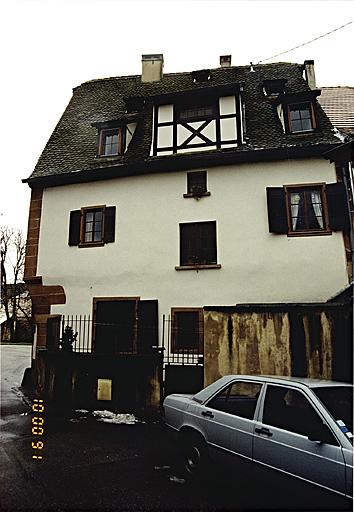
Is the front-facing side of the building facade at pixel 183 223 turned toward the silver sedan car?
yes

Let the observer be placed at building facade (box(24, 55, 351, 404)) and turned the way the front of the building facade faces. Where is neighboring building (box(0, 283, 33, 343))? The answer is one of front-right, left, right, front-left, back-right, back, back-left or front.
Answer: back-right

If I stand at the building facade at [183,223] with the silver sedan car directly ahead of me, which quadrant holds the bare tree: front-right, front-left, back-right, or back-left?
back-right

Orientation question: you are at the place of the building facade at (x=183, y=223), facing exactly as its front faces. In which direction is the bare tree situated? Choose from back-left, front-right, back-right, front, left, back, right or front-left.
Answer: back-right

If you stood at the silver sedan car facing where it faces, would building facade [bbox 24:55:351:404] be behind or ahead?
behind

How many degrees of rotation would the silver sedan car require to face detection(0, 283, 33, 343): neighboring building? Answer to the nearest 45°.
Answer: approximately 180°

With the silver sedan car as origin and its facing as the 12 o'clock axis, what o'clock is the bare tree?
The bare tree is roughly at 6 o'clock from the silver sedan car.

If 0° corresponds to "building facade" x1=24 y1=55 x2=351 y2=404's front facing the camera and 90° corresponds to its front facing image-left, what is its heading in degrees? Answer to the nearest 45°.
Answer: approximately 0°

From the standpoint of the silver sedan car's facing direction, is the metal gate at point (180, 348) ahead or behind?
behind
